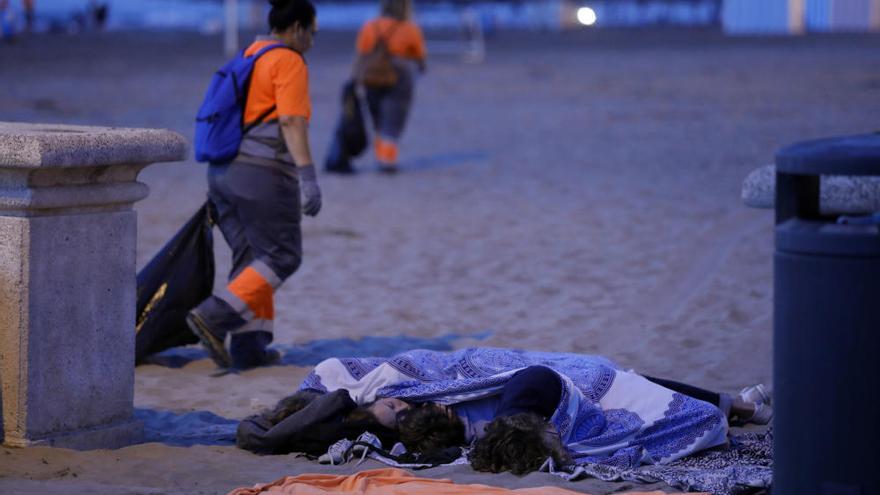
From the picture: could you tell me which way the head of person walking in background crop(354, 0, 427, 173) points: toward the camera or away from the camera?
away from the camera

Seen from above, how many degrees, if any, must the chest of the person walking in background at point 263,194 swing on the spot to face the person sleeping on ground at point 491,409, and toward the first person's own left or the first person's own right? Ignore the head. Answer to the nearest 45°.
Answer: approximately 45° to the first person's own right

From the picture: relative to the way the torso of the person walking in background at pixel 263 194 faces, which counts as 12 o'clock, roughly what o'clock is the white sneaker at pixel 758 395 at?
The white sneaker is roughly at 1 o'clock from the person walking in background.

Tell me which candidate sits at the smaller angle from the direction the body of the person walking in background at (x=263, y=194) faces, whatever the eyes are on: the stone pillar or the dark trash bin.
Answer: the dark trash bin

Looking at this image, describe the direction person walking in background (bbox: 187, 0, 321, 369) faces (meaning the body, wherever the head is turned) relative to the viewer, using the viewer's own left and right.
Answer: facing to the right of the viewer

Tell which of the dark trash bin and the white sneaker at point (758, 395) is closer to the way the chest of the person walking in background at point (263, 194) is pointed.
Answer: the white sneaker

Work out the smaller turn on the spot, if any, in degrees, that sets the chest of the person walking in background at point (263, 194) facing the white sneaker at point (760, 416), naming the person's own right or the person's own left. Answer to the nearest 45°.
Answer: approximately 45° to the person's own right
